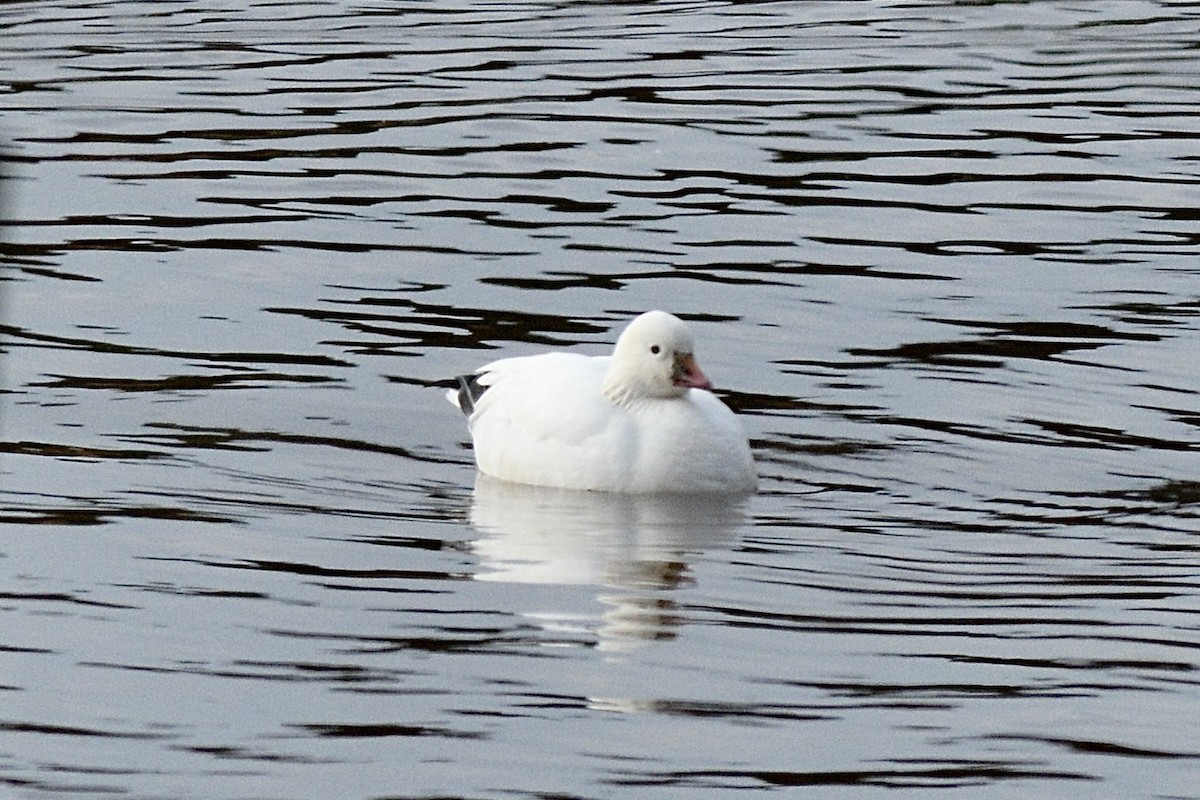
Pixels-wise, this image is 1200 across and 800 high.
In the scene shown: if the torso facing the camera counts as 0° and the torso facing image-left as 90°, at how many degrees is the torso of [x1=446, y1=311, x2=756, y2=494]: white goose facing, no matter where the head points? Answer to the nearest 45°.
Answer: approximately 315°
